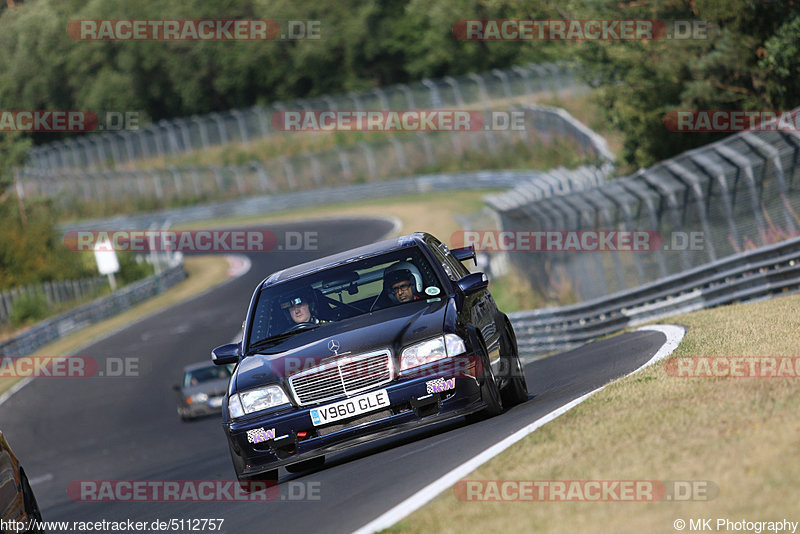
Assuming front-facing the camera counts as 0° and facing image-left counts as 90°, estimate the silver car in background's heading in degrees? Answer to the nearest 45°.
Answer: approximately 0°

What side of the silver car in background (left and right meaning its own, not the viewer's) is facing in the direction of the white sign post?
back

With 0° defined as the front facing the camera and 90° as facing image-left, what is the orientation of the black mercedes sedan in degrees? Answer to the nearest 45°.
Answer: approximately 45°

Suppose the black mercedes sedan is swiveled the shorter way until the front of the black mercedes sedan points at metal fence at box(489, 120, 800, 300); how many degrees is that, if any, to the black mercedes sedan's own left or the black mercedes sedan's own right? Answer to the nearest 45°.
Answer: approximately 180°

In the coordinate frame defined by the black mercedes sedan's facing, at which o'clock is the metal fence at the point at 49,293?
The metal fence is roughly at 4 o'clock from the black mercedes sedan.

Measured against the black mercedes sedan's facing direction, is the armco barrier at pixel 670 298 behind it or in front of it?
behind

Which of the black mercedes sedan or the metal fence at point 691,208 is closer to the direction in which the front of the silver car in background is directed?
the black mercedes sedan

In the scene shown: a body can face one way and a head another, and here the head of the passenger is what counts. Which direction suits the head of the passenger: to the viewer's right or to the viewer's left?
to the viewer's left

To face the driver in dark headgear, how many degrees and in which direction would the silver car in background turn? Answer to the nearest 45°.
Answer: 0° — it already faces them

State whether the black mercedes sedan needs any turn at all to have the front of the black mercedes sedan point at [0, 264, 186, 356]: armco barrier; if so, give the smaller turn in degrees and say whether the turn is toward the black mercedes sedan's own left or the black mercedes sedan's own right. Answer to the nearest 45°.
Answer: approximately 135° to the black mercedes sedan's own right
